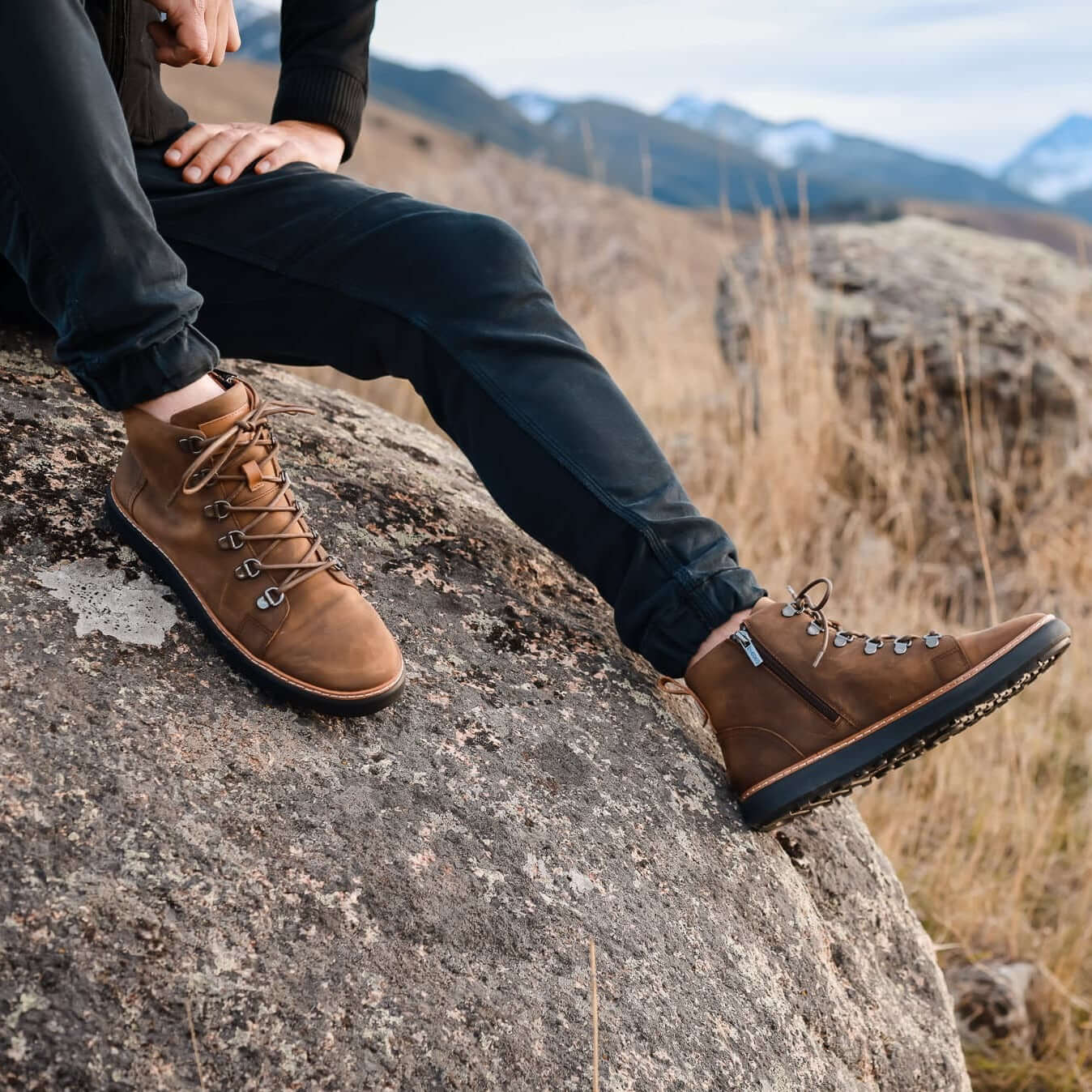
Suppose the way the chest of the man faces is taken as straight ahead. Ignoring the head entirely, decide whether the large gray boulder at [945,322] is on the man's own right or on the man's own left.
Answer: on the man's own left
